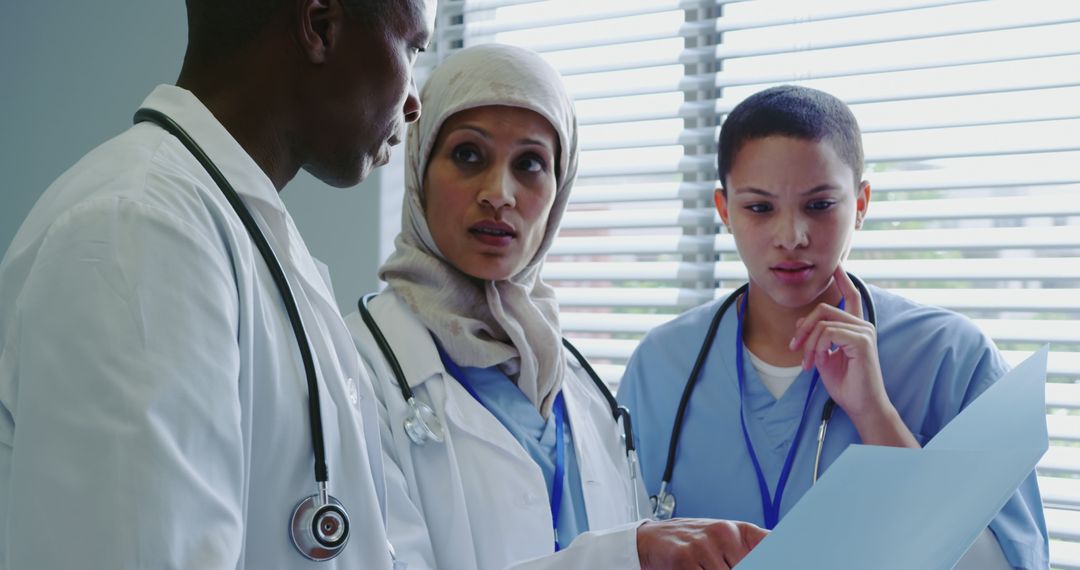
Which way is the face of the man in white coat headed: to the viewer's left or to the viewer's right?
to the viewer's right

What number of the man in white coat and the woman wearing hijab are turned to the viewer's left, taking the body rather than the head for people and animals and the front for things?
0

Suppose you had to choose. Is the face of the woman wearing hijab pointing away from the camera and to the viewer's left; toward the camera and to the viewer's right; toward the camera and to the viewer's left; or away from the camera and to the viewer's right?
toward the camera and to the viewer's left

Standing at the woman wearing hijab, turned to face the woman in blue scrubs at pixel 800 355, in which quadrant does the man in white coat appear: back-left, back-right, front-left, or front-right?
back-right

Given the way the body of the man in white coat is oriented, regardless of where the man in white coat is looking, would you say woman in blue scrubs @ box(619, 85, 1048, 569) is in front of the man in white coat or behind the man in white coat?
in front

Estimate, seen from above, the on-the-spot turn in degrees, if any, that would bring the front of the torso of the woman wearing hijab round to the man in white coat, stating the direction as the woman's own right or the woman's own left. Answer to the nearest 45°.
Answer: approximately 45° to the woman's own right

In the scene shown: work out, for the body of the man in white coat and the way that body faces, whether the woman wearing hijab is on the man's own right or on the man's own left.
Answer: on the man's own left

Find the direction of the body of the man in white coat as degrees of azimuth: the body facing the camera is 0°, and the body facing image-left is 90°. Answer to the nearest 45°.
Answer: approximately 270°
